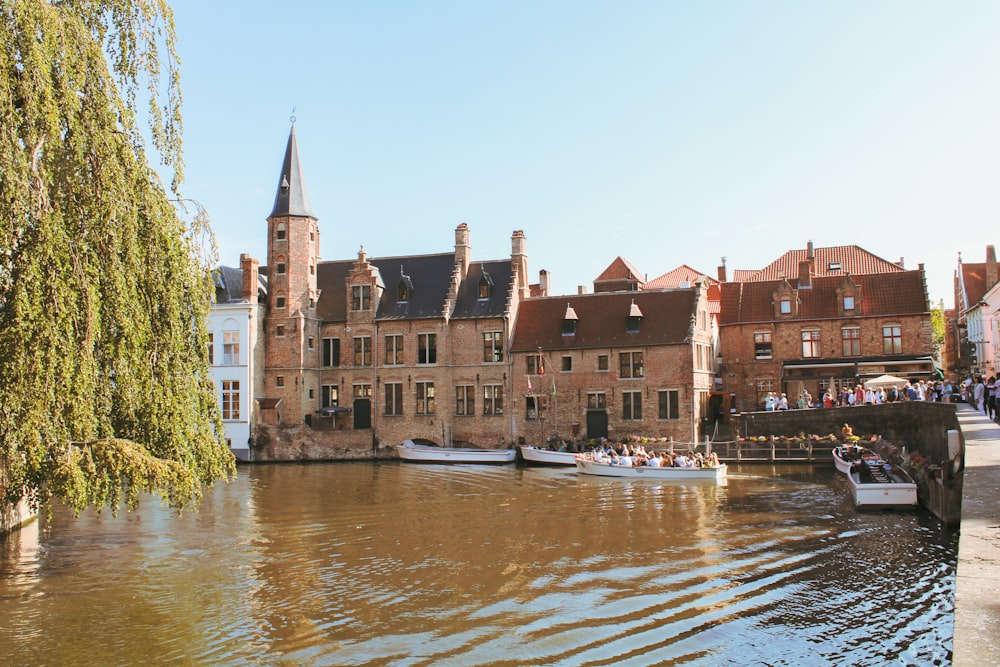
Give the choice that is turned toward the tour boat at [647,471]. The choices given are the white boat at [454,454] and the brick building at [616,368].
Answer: the brick building

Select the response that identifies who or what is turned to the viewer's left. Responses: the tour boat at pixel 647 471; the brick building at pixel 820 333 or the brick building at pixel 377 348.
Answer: the tour boat

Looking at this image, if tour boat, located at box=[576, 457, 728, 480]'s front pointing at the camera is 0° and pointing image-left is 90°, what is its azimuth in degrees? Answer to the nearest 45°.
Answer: approximately 90°

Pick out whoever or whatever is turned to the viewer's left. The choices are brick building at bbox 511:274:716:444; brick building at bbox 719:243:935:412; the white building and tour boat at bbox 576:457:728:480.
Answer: the tour boat

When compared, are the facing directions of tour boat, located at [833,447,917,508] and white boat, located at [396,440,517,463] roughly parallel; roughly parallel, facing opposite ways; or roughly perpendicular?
roughly perpendicular

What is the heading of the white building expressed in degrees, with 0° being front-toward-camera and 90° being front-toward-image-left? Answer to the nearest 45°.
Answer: approximately 0°

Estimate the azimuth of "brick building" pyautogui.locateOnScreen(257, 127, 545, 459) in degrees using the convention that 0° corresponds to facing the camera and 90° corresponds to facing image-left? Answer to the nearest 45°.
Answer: approximately 0°

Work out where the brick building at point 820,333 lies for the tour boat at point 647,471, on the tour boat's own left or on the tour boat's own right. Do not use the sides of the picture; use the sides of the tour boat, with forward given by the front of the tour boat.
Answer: on the tour boat's own right

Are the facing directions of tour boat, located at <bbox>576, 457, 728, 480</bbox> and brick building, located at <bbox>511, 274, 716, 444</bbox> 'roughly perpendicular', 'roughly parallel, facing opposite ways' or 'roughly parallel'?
roughly perpendicular
